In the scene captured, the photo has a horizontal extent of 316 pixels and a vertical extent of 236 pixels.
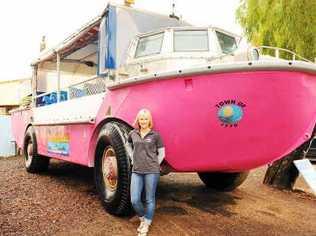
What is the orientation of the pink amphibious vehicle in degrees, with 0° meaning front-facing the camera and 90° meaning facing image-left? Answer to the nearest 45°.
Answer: approximately 315°

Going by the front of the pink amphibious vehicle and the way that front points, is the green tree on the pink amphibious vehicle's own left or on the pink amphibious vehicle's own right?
on the pink amphibious vehicle's own left

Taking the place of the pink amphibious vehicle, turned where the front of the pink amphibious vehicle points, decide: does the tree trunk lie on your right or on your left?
on your left

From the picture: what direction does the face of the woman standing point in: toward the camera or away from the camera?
toward the camera
